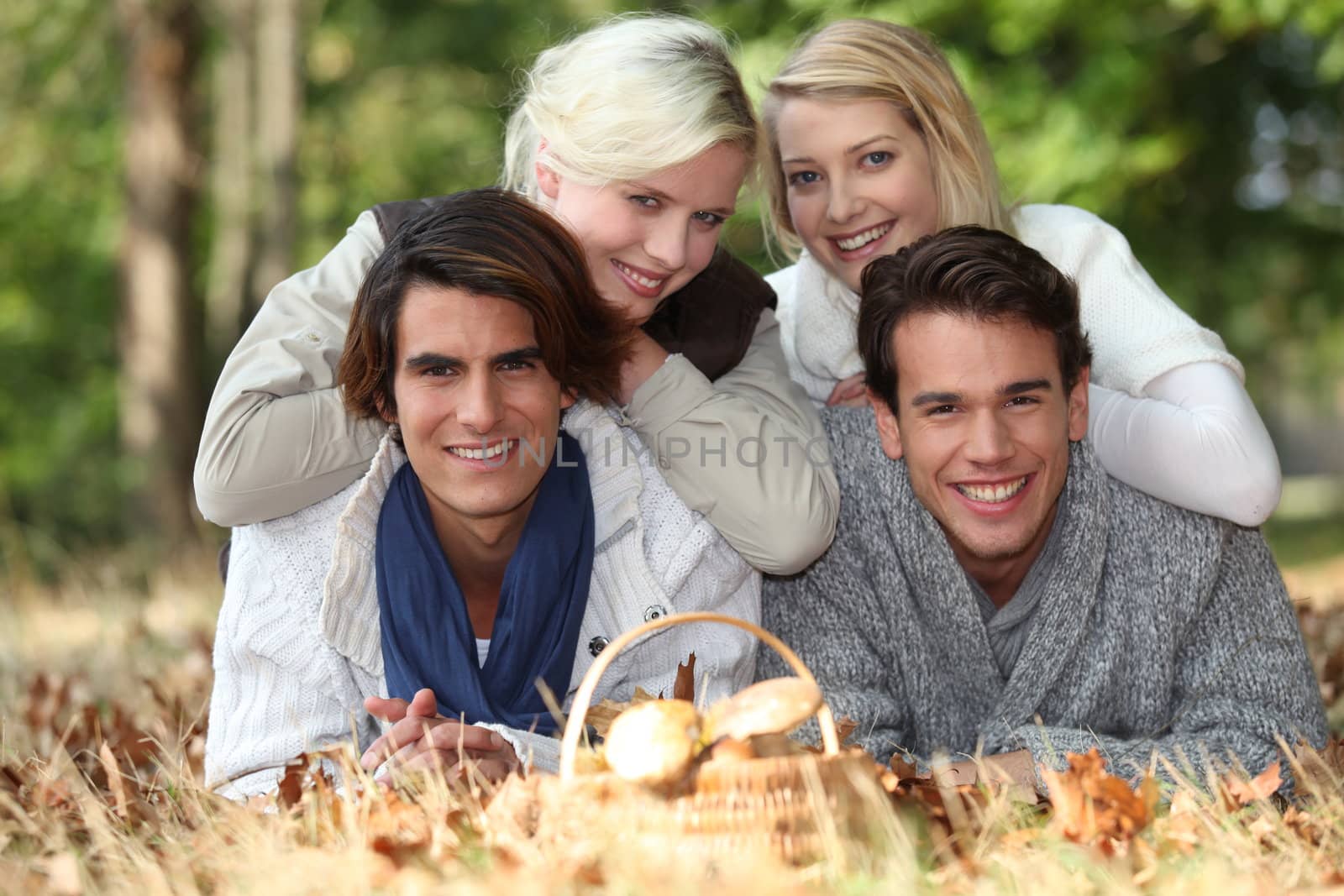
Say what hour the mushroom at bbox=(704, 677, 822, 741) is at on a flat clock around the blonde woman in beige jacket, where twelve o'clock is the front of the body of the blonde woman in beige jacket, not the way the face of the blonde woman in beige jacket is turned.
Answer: The mushroom is roughly at 12 o'clock from the blonde woman in beige jacket.

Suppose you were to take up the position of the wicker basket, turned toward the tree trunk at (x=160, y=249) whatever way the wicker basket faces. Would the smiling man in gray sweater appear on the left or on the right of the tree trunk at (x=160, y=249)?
right

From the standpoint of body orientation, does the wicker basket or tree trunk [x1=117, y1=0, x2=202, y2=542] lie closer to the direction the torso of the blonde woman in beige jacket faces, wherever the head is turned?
the wicker basket

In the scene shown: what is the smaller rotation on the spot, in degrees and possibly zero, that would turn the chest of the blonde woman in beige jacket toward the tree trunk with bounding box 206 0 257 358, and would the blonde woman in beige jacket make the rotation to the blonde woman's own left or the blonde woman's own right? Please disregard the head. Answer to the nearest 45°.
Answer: approximately 180°

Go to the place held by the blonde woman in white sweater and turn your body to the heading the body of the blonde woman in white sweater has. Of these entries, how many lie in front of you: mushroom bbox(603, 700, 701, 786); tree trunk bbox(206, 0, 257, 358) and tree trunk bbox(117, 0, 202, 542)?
1

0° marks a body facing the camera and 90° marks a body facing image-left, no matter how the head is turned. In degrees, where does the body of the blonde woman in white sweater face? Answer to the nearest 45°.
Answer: approximately 0°

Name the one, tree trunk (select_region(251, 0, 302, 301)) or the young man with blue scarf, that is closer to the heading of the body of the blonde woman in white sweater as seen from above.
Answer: the young man with blue scarf

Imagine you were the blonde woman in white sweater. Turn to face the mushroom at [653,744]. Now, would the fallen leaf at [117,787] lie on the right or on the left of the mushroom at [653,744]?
right

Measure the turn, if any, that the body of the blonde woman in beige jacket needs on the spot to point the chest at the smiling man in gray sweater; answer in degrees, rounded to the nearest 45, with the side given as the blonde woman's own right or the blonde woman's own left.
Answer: approximately 90° to the blonde woman's own left

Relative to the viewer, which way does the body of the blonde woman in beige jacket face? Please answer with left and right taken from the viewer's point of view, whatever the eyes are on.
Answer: facing the viewer

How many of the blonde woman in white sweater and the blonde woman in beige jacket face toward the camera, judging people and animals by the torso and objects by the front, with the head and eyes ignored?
2

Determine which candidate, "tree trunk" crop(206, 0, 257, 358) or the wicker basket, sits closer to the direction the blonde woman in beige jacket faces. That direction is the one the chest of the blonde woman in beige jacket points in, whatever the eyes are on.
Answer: the wicker basket
